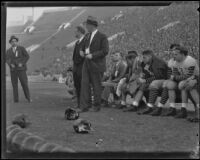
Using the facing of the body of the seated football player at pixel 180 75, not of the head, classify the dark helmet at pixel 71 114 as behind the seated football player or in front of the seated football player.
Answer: in front

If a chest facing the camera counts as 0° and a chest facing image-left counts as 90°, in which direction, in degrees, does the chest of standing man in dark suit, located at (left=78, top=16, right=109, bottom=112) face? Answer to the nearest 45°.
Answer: approximately 45°

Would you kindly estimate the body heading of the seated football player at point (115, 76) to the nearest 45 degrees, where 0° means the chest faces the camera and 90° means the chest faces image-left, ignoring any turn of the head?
approximately 45°

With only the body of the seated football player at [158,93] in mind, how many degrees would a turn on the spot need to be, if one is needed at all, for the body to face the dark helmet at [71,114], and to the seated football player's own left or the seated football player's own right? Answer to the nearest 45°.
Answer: approximately 45° to the seated football player's own right

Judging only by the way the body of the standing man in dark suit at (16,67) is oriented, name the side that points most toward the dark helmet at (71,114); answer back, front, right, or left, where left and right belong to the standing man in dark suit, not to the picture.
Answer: front

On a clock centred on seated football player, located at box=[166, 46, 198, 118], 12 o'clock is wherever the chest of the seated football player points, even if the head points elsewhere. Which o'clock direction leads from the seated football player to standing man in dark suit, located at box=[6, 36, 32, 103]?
The standing man in dark suit is roughly at 1 o'clock from the seated football player.

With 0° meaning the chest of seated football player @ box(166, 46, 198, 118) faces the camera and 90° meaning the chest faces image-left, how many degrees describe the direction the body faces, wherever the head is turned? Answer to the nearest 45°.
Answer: approximately 45°

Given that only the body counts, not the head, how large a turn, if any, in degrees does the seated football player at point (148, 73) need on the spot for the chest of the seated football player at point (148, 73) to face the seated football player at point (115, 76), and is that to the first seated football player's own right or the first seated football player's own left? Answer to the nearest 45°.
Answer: approximately 45° to the first seated football player's own right

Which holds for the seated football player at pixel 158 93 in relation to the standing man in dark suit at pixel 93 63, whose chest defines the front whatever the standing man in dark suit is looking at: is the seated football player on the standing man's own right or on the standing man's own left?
on the standing man's own left

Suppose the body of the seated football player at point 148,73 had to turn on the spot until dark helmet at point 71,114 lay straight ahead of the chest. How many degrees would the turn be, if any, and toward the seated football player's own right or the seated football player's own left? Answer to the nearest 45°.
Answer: approximately 45° to the seated football player's own right

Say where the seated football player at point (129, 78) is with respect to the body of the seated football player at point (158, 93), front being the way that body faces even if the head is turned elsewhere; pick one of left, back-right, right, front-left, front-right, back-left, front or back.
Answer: front-right
